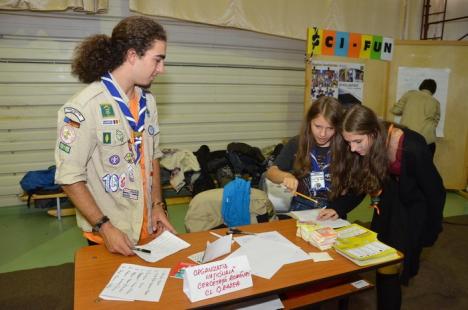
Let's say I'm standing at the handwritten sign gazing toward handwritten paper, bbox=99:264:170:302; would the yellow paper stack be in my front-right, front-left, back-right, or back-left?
back-right

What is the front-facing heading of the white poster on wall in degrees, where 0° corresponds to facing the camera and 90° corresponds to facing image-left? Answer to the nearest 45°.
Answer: approximately 0°

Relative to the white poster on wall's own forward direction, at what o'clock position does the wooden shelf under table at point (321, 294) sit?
The wooden shelf under table is roughly at 12 o'clock from the white poster on wall.

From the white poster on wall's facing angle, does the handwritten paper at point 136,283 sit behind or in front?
in front

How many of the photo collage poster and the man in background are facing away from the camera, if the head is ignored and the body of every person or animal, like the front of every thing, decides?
1

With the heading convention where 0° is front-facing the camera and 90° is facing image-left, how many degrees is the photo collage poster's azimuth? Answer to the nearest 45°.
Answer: approximately 0°

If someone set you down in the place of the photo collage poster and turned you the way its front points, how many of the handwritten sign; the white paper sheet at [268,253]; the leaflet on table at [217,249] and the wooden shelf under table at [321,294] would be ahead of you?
4

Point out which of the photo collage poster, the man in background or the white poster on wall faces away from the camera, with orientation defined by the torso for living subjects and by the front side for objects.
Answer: the man in background

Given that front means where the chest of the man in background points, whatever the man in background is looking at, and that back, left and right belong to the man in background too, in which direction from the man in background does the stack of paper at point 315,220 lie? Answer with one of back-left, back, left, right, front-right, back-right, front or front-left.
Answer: back

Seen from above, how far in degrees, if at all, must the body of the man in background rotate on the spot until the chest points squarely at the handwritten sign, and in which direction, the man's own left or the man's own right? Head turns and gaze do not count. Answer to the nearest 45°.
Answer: approximately 180°

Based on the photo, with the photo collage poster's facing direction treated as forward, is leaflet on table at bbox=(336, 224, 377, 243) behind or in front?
in front

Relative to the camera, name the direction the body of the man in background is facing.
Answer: away from the camera

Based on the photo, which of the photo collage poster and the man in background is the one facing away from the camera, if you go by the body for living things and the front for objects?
the man in background
